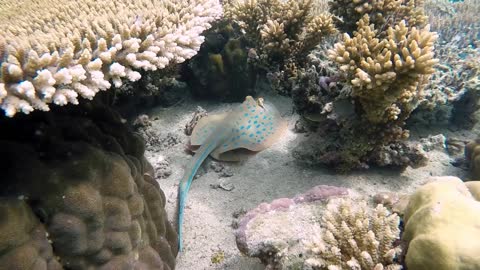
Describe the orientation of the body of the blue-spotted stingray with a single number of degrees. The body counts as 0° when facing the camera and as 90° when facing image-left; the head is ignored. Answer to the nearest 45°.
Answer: approximately 225°

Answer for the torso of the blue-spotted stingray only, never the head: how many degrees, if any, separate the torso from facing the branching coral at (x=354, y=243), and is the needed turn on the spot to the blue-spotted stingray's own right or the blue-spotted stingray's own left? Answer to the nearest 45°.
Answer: approximately 135° to the blue-spotted stingray's own right

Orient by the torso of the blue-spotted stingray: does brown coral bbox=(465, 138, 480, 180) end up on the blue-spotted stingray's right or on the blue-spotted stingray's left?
on the blue-spotted stingray's right

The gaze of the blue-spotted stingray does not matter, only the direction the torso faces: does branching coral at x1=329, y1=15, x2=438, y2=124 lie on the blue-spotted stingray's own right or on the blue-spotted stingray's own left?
on the blue-spotted stingray's own right

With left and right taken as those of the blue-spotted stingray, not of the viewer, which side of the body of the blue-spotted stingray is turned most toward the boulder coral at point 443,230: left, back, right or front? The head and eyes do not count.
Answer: right

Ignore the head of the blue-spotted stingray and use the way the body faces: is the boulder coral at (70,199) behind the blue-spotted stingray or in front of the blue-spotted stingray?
behind
